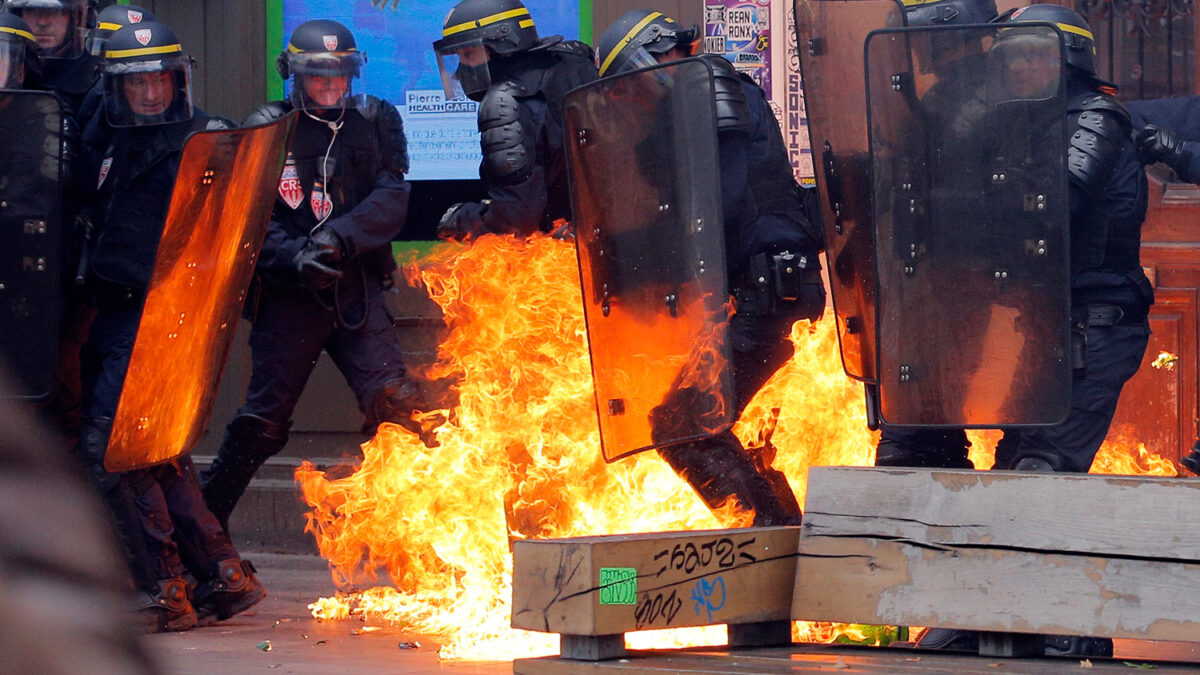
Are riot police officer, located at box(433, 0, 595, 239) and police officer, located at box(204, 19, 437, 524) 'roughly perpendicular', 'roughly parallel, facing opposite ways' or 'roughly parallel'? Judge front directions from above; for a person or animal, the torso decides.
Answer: roughly perpendicular

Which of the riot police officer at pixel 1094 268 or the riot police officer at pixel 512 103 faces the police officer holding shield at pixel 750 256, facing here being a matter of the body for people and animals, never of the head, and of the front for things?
the riot police officer at pixel 1094 268

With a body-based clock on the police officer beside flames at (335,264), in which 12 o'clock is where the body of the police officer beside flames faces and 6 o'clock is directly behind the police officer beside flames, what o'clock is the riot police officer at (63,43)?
The riot police officer is roughly at 4 o'clock from the police officer beside flames.

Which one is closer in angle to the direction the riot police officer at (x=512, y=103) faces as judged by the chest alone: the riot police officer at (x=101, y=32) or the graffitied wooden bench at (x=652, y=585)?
the riot police officer

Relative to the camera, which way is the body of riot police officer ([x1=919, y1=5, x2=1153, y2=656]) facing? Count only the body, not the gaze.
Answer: to the viewer's left

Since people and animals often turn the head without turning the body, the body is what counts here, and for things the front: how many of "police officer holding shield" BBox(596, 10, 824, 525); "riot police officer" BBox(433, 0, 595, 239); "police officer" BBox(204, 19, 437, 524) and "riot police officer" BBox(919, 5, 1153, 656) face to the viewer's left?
3

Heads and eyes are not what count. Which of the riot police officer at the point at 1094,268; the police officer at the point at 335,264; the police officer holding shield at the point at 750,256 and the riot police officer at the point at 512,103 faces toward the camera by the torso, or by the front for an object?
the police officer at the point at 335,264

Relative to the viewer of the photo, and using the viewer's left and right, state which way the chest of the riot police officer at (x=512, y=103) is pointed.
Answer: facing to the left of the viewer

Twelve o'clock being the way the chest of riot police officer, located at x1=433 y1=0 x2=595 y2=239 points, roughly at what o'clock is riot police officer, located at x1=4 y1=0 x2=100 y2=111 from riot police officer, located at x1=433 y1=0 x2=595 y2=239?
riot police officer, located at x1=4 y1=0 x2=100 y2=111 is roughly at 1 o'clock from riot police officer, located at x1=433 y1=0 x2=595 y2=239.

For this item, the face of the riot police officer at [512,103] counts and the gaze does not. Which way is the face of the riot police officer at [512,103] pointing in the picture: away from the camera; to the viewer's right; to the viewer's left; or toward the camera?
to the viewer's left

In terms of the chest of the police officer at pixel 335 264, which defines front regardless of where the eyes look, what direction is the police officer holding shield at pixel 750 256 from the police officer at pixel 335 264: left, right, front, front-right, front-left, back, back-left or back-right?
front-left

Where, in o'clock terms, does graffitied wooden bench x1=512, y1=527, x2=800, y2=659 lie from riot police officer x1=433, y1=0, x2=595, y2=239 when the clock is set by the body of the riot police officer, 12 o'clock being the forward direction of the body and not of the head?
The graffitied wooden bench is roughly at 9 o'clock from the riot police officer.

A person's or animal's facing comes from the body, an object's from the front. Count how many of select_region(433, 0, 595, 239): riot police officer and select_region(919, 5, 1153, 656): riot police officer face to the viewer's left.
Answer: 2

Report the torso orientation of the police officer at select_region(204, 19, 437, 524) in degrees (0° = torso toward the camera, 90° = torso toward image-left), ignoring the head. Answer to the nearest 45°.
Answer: approximately 0°

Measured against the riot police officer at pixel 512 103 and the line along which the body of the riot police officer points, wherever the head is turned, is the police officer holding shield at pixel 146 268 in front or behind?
in front

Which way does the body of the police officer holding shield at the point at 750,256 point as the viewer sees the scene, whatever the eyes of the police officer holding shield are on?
to the viewer's left
